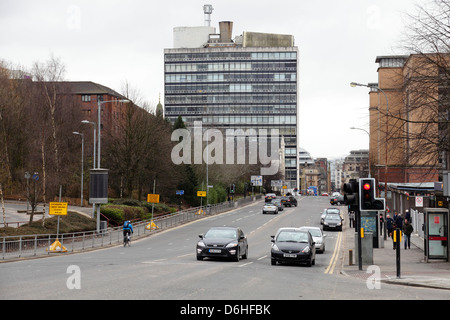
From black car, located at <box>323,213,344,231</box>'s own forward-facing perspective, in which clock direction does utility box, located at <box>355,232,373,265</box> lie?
The utility box is roughly at 12 o'clock from the black car.

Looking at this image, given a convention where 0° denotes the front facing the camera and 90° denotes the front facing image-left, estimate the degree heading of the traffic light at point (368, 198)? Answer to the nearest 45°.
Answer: approximately 0°

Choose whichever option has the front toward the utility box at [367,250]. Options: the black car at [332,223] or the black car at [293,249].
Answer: the black car at [332,223]

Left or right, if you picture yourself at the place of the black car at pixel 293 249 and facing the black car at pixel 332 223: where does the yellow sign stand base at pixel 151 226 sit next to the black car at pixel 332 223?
left

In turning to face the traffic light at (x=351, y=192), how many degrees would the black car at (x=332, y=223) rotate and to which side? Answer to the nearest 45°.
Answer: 0° — it already faces it

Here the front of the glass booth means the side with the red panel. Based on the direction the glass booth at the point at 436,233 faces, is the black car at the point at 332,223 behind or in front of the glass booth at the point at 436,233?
behind

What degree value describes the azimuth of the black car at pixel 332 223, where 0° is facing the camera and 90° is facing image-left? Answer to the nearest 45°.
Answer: approximately 0°
